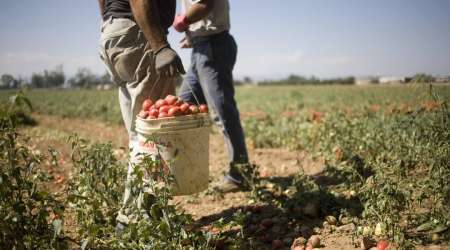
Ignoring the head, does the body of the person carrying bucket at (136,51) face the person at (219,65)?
yes

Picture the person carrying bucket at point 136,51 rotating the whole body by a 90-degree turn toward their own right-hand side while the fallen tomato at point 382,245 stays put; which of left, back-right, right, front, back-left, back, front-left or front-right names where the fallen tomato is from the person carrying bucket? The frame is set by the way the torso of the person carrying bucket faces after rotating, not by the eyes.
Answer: front

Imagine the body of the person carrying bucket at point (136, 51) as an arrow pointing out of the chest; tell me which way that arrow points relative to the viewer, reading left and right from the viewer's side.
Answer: facing away from the viewer and to the right of the viewer

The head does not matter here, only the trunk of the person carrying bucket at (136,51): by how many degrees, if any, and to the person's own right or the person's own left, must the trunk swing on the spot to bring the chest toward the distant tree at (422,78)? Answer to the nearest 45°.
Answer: approximately 45° to the person's own left
